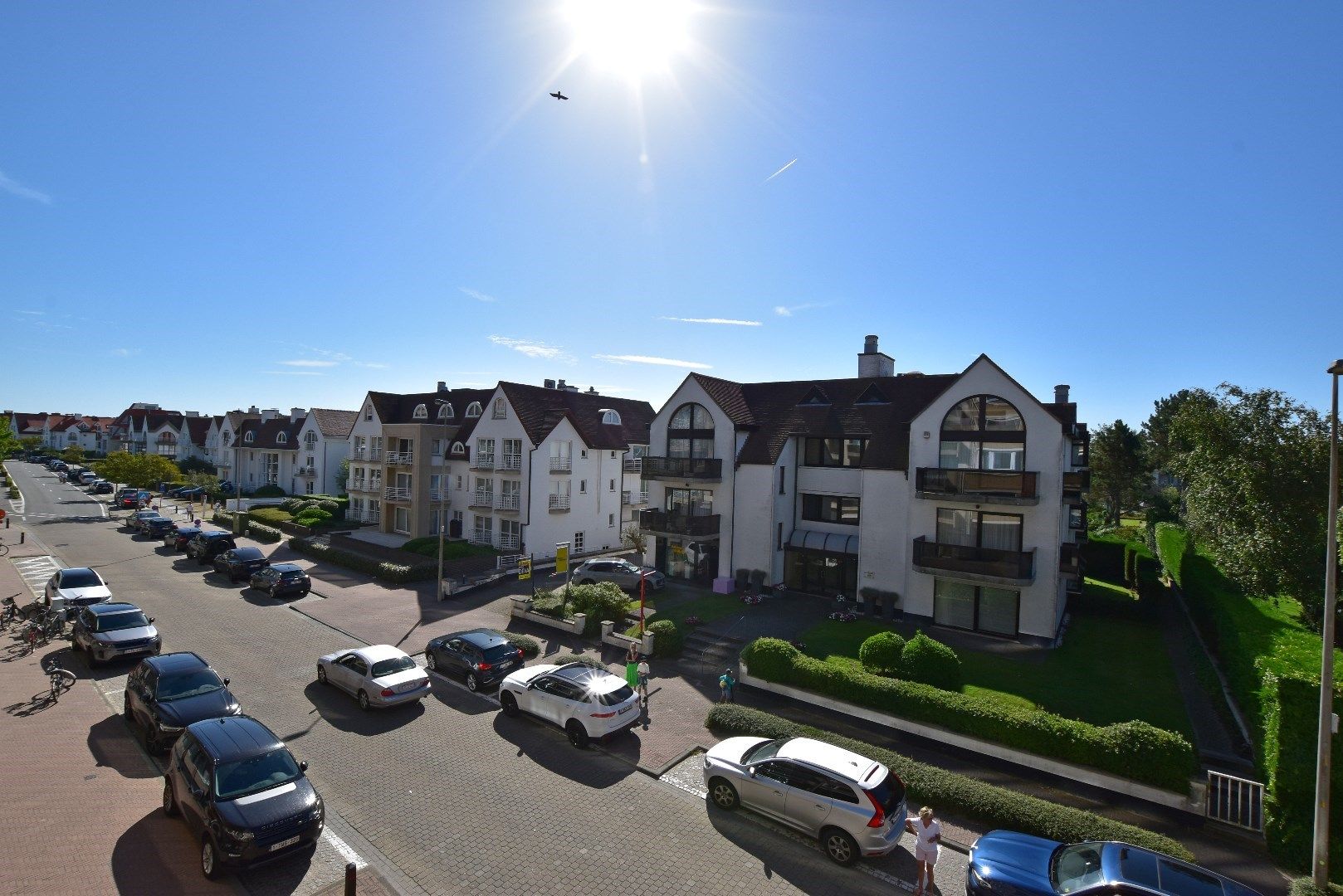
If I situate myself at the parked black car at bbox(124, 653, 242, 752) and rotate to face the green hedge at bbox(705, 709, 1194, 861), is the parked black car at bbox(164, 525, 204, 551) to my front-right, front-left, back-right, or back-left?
back-left

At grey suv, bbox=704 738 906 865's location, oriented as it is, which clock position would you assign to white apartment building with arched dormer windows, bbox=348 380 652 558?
The white apartment building with arched dormer windows is roughly at 12 o'clock from the grey suv.

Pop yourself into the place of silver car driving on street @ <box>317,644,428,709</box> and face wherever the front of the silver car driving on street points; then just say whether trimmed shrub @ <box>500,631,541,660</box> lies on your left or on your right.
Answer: on your right

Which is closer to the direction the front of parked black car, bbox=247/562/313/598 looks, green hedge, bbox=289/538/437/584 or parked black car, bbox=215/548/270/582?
the parked black car

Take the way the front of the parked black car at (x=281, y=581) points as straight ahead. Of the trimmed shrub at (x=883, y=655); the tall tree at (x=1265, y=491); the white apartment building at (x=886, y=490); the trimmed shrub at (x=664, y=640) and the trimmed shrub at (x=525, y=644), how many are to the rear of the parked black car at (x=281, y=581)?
5

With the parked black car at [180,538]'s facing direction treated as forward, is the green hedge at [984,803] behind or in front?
behind

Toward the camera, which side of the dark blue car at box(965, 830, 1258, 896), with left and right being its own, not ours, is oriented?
left

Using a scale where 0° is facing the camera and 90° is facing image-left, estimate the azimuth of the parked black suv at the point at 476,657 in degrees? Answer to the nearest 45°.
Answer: approximately 135°

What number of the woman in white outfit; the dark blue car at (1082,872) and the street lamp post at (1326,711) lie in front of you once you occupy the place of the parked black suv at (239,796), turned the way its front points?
3

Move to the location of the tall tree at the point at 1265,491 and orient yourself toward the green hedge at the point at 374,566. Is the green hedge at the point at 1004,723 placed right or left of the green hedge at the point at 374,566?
left

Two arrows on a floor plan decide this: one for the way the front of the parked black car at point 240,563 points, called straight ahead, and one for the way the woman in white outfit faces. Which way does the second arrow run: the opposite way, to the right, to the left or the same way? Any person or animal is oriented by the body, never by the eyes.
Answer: to the left
